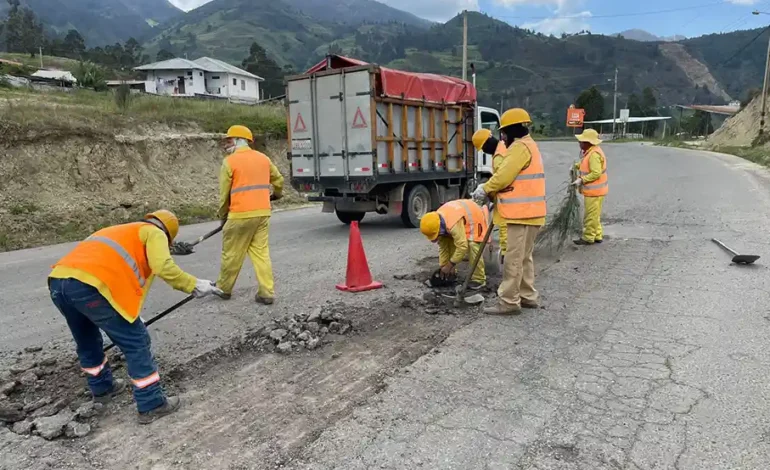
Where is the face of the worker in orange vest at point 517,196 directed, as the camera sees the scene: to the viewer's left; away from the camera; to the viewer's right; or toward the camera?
to the viewer's left

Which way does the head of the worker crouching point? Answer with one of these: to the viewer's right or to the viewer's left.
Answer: to the viewer's left

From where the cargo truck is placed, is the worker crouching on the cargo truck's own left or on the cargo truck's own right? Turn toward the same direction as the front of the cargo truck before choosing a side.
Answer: on the cargo truck's own right

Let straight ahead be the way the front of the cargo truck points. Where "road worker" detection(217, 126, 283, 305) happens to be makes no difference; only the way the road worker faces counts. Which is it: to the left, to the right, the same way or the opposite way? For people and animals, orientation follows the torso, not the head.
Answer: to the left

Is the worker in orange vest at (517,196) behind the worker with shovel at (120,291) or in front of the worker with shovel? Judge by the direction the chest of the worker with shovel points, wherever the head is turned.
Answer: in front

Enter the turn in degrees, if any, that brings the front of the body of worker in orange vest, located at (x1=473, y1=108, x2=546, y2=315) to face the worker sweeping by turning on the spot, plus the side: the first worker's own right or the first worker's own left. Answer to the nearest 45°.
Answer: approximately 90° to the first worker's own right

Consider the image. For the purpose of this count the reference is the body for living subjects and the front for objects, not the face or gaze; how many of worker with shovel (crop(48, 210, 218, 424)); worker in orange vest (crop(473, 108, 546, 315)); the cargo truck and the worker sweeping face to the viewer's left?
2

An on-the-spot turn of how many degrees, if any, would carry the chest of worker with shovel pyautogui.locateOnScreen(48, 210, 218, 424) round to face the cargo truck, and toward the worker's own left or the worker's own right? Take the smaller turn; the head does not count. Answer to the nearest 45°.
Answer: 0° — they already face it

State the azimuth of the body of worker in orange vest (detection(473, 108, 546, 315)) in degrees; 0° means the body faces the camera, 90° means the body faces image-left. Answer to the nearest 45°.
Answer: approximately 90°

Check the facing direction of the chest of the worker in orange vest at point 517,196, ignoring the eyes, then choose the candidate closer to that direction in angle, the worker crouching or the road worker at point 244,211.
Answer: the road worker

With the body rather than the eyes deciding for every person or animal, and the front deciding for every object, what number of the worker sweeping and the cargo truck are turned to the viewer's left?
1

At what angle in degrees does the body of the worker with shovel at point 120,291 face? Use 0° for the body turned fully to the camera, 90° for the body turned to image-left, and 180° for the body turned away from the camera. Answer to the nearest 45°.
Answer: approximately 225°

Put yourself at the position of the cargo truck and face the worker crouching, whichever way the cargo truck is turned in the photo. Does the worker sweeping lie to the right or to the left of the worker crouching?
left

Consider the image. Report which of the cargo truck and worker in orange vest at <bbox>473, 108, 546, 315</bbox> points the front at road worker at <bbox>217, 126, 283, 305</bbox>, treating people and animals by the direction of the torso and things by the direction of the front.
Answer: the worker in orange vest

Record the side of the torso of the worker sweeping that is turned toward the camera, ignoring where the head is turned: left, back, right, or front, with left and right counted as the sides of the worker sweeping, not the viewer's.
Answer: left
